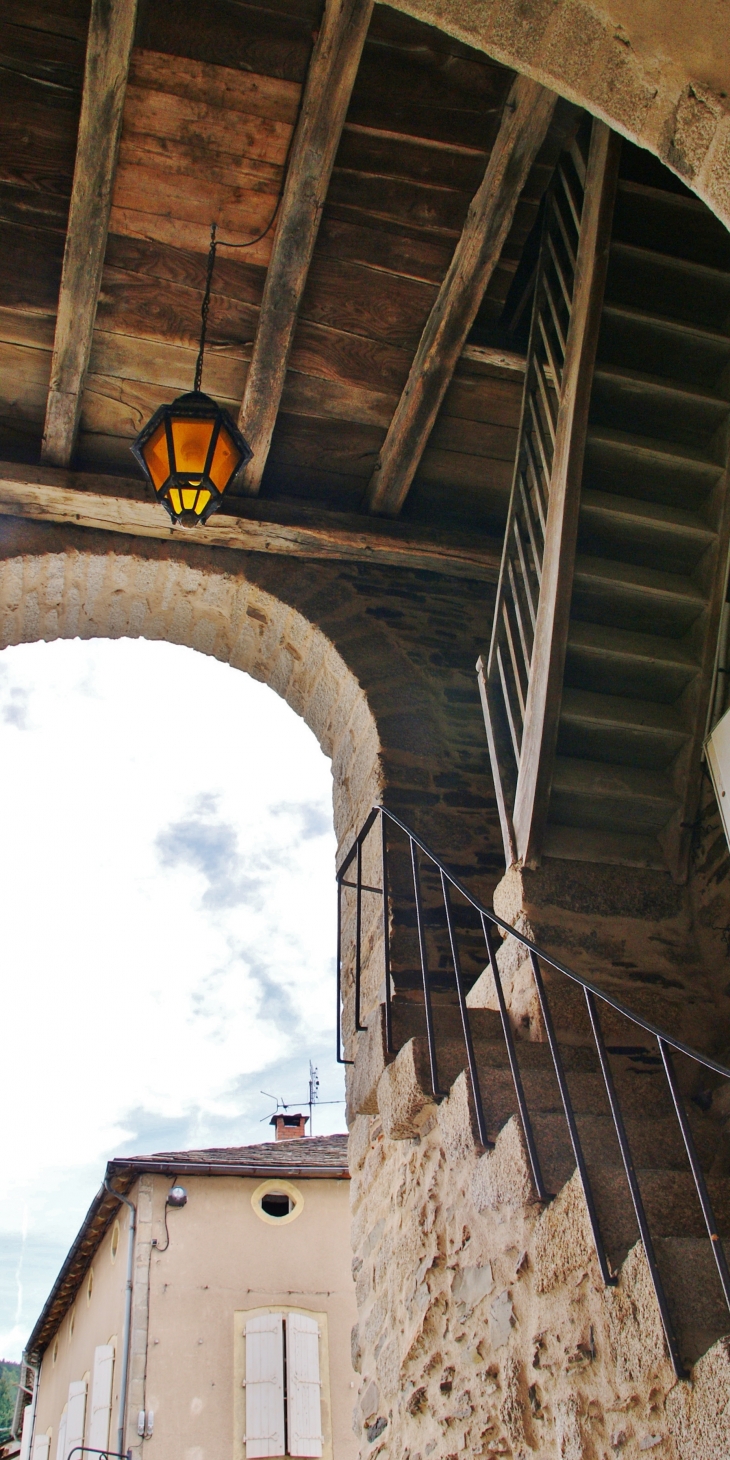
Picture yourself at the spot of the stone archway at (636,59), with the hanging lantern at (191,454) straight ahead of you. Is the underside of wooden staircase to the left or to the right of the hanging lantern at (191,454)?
right

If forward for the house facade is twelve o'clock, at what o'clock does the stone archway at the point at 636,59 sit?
The stone archway is roughly at 12 o'clock from the house facade.

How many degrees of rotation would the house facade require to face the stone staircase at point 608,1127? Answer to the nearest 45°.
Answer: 0° — it already faces it

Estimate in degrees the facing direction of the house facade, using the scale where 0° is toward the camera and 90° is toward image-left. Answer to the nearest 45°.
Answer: approximately 0°

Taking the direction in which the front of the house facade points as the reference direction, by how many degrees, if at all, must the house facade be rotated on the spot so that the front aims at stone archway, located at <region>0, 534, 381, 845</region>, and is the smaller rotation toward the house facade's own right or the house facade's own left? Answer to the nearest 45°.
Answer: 0° — it already faces it

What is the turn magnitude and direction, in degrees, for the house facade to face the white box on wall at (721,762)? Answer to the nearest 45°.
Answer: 0° — it already faces it
